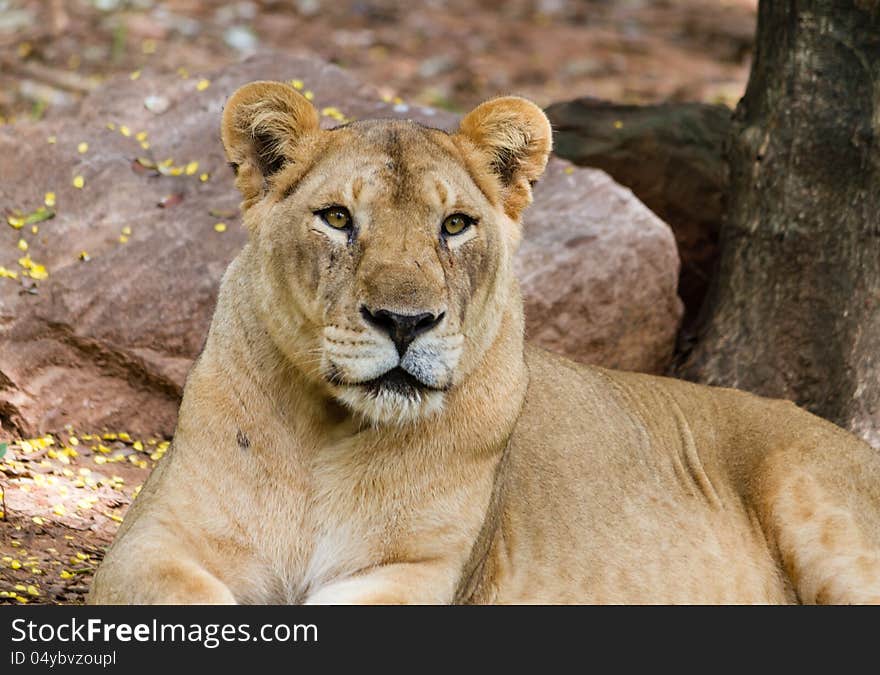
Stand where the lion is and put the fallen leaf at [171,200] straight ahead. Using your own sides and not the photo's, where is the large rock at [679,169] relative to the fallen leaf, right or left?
right

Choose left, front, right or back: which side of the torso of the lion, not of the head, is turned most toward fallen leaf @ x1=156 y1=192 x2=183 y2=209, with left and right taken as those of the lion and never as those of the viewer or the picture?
right

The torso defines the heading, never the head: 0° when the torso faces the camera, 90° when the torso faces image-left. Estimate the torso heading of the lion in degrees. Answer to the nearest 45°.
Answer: approximately 45°

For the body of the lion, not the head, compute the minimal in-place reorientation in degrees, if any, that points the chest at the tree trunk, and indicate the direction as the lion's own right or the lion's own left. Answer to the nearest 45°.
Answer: approximately 180°

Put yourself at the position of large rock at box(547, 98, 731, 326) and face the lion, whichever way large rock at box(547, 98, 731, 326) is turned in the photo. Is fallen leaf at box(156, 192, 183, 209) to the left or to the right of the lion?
right

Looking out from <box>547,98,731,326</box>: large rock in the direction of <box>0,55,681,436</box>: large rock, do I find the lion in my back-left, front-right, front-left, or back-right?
front-left

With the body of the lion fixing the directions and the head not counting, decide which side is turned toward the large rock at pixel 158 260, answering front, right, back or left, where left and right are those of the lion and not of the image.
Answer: right

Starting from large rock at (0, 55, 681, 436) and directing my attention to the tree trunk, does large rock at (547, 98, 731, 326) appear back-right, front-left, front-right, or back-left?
front-left

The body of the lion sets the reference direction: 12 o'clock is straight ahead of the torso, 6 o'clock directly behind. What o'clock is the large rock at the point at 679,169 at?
The large rock is roughly at 5 o'clock from the lion.
